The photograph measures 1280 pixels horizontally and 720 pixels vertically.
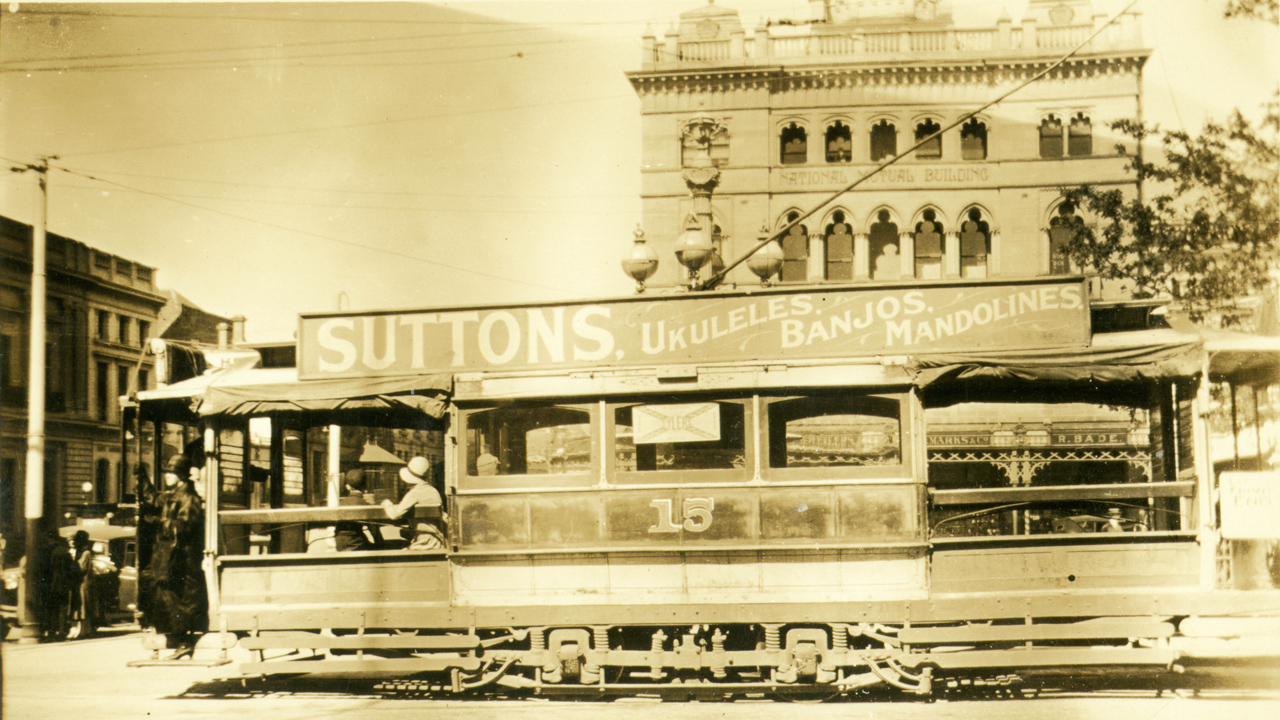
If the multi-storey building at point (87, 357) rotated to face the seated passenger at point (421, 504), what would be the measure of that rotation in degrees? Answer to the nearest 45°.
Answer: approximately 45° to its right

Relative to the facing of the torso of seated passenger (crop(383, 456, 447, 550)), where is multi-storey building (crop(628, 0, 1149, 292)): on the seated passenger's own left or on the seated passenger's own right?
on the seated passenger's own right

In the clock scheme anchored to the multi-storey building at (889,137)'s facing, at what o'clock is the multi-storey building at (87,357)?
the multi-storey building at (87,357) is roughly at 3 o'clock from the multi-storey building at (889,137).

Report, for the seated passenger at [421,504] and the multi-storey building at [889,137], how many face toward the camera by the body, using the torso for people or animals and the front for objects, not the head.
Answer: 1

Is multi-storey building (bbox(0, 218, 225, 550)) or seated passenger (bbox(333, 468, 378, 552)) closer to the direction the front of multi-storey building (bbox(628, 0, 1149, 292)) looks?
the seated passenger

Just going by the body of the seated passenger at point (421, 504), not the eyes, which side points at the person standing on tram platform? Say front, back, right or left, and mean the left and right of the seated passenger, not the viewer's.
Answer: front

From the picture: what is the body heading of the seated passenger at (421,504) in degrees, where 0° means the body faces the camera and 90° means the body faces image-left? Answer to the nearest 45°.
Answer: approximately 90°

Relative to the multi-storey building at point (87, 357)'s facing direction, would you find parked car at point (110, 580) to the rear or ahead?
ahead

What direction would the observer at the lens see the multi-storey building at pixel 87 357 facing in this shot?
facing the viewer and to the right of the viewer

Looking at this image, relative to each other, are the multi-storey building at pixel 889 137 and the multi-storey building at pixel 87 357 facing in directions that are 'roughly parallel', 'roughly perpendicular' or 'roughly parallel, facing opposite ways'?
roughly perpendicular

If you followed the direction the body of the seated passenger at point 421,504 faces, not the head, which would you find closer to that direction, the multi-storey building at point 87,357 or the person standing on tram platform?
the person standing on tram platform

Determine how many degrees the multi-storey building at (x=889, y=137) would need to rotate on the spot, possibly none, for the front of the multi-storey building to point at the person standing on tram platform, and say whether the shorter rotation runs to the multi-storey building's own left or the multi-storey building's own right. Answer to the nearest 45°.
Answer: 0° — it already faces them

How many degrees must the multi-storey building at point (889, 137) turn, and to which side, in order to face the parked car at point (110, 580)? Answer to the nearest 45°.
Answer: approximately 45° to its right

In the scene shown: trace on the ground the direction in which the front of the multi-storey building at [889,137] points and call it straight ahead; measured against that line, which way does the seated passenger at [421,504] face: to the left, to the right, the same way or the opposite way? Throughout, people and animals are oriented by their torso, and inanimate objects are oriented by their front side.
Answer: to the right

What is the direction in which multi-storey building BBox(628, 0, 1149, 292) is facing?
toward the camera

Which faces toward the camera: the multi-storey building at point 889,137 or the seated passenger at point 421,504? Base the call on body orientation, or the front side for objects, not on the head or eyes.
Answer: the multi-storey building

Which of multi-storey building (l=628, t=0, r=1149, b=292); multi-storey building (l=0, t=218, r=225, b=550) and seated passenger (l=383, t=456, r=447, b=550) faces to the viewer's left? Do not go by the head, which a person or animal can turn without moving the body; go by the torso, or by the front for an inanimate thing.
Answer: the seated passenger
